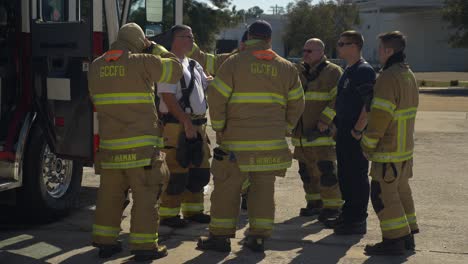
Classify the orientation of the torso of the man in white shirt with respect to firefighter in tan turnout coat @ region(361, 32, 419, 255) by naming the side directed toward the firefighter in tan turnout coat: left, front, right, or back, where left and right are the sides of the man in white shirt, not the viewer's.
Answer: front

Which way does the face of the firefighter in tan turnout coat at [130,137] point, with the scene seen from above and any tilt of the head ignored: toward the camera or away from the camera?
away from the camera

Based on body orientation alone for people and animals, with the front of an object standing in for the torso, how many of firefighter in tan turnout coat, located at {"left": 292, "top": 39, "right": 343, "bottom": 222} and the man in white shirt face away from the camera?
0

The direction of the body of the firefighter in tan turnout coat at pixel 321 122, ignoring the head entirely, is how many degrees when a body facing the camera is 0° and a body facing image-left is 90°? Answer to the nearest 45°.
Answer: approximately 45°

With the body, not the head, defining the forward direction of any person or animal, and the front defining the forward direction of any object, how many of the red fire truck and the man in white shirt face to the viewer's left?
0

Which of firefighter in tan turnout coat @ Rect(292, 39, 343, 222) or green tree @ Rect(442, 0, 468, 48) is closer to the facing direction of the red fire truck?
the green tree

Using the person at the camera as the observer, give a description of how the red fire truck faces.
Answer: facing away from the viewer and to the right of the viewer

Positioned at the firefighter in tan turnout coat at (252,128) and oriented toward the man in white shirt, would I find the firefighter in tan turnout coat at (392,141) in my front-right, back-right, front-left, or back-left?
back-right

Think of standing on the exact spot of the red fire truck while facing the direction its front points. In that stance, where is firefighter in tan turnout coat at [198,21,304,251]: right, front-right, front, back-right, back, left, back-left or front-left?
right

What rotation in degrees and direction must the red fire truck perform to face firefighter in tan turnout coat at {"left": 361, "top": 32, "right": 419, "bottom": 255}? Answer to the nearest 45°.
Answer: approximately 90° to its right

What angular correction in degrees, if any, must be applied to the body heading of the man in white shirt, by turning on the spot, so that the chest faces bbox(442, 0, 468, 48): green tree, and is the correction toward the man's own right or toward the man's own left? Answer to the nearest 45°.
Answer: approximately 90° to the man's own left

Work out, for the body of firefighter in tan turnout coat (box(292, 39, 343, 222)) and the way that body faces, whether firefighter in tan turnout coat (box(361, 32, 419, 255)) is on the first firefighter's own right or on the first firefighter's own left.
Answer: on the first firefighter's own left

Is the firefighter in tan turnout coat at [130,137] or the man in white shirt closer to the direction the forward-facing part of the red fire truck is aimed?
the man in white shirt

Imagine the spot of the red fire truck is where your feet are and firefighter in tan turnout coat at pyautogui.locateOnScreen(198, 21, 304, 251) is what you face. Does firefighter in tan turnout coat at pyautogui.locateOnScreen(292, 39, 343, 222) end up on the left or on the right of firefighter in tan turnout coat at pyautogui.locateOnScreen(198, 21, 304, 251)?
left
